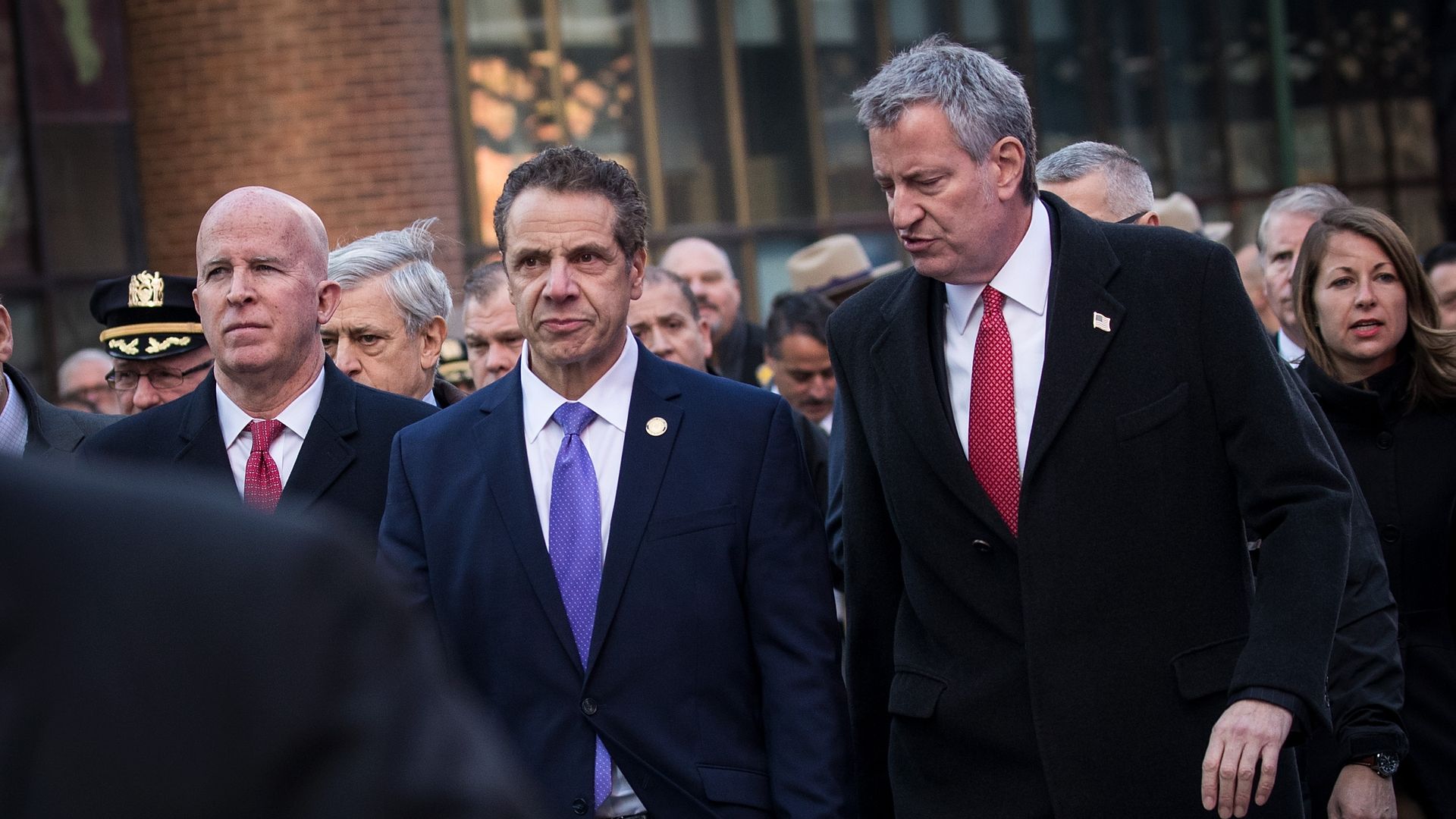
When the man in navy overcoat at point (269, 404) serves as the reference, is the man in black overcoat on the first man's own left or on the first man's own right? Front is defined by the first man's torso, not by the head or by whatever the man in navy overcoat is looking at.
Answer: on the first man's own left

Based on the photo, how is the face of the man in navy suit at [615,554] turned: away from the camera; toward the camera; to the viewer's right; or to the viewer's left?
toward the camera

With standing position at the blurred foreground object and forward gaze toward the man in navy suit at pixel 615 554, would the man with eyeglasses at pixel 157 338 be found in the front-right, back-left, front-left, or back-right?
front-left

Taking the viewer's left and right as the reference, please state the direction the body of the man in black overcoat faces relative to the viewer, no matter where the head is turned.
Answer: facing the viewer and to the left of the viewer

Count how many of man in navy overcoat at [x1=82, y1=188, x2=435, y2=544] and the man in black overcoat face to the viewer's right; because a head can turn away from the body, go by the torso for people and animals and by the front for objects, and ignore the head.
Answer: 0

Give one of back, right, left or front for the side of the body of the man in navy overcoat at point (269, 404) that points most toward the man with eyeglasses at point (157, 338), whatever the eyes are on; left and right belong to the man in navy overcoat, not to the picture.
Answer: back

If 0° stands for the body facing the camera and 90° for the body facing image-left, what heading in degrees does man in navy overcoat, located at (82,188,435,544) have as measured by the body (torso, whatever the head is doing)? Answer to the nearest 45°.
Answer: approximately 0°

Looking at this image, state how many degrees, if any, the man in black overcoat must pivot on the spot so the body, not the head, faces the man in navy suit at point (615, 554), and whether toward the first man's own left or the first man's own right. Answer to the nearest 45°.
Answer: approximately 45° to the first man's own right

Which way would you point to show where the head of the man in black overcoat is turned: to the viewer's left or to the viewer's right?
to the viewer's left

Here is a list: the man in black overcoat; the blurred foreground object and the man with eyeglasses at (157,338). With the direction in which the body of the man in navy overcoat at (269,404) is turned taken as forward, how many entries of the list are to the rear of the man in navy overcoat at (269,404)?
1

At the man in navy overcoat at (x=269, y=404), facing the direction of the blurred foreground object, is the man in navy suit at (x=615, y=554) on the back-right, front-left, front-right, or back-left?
front-left

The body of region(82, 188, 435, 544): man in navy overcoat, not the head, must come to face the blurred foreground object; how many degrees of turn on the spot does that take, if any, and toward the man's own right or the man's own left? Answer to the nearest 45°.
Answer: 0° — they already face it
